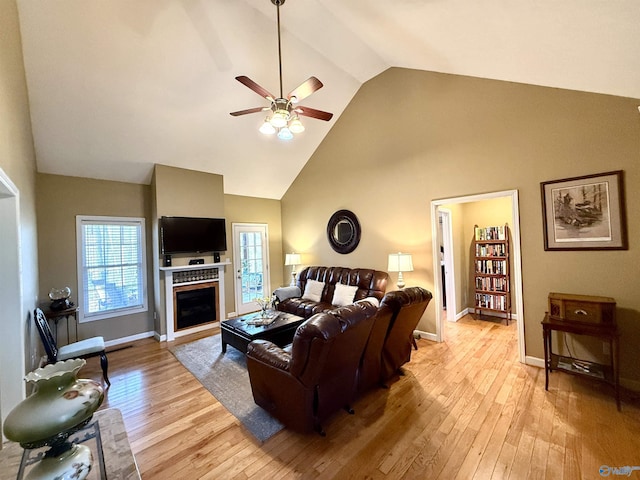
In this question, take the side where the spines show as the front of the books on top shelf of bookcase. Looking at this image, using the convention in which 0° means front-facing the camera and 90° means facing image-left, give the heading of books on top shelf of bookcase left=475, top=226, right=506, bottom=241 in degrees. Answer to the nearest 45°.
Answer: approximately 0°

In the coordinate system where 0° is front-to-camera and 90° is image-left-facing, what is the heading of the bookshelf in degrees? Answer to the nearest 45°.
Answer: approximately 45°

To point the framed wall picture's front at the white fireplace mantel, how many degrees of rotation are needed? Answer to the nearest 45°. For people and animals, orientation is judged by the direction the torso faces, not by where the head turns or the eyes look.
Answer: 0° — it already faces it

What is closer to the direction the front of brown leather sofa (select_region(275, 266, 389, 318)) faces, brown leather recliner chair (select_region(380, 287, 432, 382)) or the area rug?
the area rug

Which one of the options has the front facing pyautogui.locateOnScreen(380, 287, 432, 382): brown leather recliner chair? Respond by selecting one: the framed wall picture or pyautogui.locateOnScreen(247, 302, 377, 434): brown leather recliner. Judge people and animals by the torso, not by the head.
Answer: the framed wall picture

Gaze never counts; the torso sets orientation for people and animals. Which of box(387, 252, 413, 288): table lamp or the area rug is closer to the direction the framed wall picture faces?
the area rug

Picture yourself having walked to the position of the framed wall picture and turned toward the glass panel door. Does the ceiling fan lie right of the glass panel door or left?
left

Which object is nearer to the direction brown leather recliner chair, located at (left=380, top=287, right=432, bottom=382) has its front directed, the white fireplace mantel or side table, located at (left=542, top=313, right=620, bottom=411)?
the white fireplace mantel

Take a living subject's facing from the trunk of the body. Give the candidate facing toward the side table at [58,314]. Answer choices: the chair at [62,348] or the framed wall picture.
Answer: the framed wall picture

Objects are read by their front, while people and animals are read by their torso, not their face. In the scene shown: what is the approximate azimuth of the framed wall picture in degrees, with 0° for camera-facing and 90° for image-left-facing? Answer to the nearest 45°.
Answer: approximately 45°

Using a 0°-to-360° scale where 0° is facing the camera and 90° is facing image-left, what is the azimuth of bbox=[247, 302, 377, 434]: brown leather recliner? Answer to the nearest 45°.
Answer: approximately 135°
